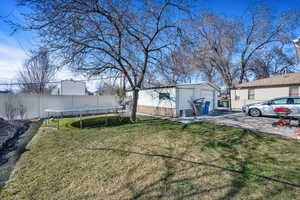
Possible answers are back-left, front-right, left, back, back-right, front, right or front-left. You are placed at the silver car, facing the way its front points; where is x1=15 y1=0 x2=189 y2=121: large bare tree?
front-left

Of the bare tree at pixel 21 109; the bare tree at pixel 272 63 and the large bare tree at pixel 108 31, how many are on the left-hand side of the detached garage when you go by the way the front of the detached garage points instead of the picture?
1

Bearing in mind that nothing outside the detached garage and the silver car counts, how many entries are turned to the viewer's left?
1

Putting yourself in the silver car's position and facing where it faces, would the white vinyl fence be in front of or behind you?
in front

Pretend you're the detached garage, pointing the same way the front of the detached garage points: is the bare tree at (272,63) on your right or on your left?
on your left

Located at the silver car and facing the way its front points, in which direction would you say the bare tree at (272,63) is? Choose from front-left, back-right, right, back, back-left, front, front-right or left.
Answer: right

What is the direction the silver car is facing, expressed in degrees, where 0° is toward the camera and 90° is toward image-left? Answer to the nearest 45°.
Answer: approximately 90°

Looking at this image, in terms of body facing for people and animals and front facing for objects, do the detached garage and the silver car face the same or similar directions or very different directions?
very different directions

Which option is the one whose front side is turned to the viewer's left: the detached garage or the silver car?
the silver car

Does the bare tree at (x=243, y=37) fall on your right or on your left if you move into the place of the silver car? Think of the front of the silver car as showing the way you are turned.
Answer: on your right
